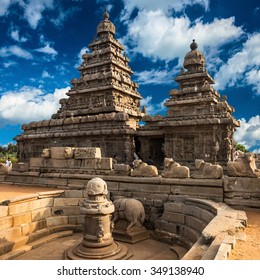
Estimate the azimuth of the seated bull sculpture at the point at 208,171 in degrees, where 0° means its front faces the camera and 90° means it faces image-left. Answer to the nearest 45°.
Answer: approximately 90°

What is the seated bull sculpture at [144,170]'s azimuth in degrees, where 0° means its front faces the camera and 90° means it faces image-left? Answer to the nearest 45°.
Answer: approximately 90°

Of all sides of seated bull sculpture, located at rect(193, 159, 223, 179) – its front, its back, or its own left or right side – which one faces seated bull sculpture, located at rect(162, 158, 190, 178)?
front

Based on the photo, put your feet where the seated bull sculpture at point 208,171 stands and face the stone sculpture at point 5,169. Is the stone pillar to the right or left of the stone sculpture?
left

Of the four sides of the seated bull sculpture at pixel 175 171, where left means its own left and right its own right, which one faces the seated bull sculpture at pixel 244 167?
back

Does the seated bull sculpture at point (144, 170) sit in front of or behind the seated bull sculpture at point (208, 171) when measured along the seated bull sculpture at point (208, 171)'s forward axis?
in front

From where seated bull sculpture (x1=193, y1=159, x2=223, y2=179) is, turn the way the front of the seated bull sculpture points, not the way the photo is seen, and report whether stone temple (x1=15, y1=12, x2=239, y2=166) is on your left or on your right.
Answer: on your right

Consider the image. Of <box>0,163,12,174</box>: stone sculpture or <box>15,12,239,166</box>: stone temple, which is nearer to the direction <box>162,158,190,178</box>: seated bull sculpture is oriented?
the stone sculpture

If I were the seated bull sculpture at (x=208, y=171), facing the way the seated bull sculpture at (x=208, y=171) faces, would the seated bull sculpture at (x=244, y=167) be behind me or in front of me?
behind

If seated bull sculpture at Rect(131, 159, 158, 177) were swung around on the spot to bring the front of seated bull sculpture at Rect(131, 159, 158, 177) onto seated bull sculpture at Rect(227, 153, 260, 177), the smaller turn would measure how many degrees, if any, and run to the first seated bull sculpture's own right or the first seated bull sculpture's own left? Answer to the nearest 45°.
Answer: approximately 135° to the first seated bull sculpture's own left

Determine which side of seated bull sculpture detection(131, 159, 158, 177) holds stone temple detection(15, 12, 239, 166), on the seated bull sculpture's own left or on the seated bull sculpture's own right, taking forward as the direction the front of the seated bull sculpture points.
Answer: on the seated bull sculpture's own right

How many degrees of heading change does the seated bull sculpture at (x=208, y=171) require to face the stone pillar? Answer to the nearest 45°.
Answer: approximately 45° to its left

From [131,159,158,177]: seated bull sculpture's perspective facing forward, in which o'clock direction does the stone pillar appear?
The stone pillar is roughly at 10 o'clock from the seated bull sculpture.

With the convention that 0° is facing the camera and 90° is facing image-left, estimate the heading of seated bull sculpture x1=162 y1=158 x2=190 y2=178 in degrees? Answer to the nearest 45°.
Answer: approximately 90°
